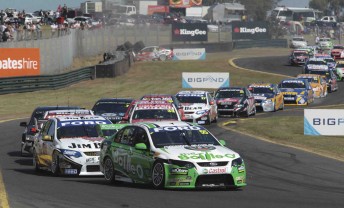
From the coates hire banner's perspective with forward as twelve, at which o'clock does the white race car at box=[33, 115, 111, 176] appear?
The white race car is roughly at 12 o'clock from the coates hire banner.

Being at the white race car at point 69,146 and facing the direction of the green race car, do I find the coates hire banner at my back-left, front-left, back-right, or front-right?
back-left

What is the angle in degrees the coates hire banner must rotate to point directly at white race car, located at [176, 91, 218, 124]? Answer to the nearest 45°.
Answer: approximately 45° to its left

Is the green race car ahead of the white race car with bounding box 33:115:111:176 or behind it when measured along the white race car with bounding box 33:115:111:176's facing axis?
ahead

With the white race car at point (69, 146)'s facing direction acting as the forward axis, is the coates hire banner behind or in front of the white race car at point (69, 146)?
behind

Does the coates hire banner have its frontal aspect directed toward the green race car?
yes

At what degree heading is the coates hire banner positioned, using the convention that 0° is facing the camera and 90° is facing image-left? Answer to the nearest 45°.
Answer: approximately 0°

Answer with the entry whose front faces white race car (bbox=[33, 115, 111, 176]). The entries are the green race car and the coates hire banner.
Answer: the coates hire banner

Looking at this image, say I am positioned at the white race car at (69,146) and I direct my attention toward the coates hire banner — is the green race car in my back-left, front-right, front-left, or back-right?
back-right

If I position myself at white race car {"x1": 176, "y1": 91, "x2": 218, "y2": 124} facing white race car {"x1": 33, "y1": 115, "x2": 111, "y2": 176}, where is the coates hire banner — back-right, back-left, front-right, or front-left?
back-right

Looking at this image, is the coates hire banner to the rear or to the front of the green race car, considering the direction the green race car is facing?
to the rear

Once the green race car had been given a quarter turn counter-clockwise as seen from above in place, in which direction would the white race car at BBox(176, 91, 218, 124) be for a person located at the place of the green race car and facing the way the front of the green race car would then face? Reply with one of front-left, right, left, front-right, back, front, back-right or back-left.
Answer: front-left
